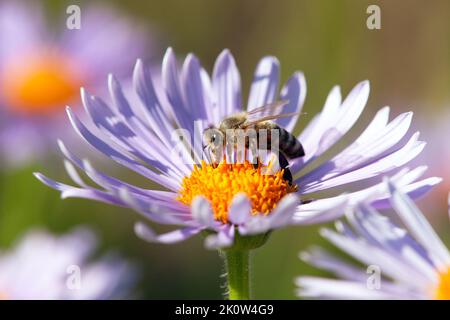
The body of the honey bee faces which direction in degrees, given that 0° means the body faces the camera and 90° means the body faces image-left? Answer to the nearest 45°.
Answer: approximately 90°

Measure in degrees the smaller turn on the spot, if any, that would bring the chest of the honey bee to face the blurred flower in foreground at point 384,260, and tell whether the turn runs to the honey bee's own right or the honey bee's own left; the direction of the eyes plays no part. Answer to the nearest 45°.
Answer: approximately 90° to the honey bee's own left

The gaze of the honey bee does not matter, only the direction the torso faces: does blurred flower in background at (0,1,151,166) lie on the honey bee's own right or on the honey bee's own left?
on the honey bee's own right

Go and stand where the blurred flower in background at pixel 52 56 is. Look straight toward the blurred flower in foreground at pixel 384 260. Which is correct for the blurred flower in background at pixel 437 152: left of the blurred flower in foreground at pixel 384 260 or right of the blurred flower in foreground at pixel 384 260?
left

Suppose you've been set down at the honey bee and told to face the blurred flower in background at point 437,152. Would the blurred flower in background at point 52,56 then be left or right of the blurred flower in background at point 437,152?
left
